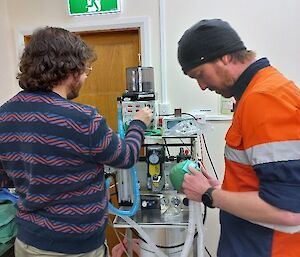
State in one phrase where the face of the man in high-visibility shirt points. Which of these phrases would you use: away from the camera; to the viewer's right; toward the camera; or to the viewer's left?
to the viewer's left

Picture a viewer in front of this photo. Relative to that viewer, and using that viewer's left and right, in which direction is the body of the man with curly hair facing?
facing away from the viewer and to the right of the viewer

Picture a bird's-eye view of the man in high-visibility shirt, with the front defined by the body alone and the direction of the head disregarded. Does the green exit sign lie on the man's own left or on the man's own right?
on the man's own right

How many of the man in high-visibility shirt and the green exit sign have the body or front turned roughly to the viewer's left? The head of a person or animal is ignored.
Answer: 1

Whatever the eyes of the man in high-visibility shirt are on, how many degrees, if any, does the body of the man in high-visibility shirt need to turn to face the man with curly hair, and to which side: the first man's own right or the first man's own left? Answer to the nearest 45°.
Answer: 0° — they already face them

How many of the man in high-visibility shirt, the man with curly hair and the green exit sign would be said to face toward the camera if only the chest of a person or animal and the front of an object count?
1

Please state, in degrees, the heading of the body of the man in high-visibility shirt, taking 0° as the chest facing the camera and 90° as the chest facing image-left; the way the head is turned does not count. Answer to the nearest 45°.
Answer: approximately 90°

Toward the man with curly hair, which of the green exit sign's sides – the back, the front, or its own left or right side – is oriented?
front

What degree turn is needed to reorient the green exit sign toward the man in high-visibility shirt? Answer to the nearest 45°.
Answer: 0° — it already faces them

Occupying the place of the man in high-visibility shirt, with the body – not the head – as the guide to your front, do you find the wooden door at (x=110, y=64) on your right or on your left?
on your right

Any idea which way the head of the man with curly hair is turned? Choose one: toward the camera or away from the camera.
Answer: away from the camera

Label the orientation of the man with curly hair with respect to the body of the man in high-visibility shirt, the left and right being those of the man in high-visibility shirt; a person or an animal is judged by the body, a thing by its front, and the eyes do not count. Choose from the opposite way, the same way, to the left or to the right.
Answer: to the right

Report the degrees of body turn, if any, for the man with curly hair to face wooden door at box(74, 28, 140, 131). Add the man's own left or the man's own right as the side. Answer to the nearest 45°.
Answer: approximately 45° to the man's own left

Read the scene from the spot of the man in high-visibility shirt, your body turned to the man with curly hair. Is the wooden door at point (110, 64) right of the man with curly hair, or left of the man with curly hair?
right

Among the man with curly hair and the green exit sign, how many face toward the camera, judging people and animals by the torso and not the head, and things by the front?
1

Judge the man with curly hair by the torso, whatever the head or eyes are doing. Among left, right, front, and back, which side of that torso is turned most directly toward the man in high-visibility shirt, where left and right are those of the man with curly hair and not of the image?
right
